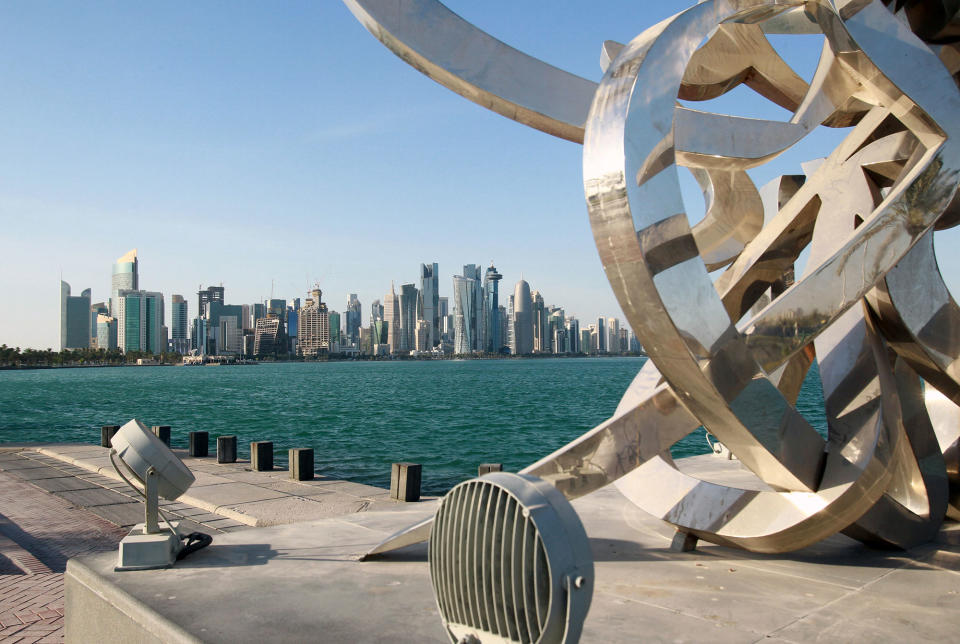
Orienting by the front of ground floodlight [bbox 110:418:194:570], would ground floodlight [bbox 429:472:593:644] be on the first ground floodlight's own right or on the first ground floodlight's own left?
on the first ground floodlight's own right
